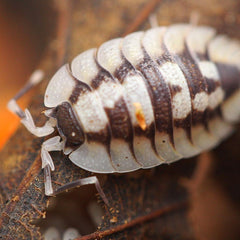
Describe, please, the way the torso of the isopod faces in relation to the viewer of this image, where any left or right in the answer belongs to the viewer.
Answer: facing to the left of the viewer
